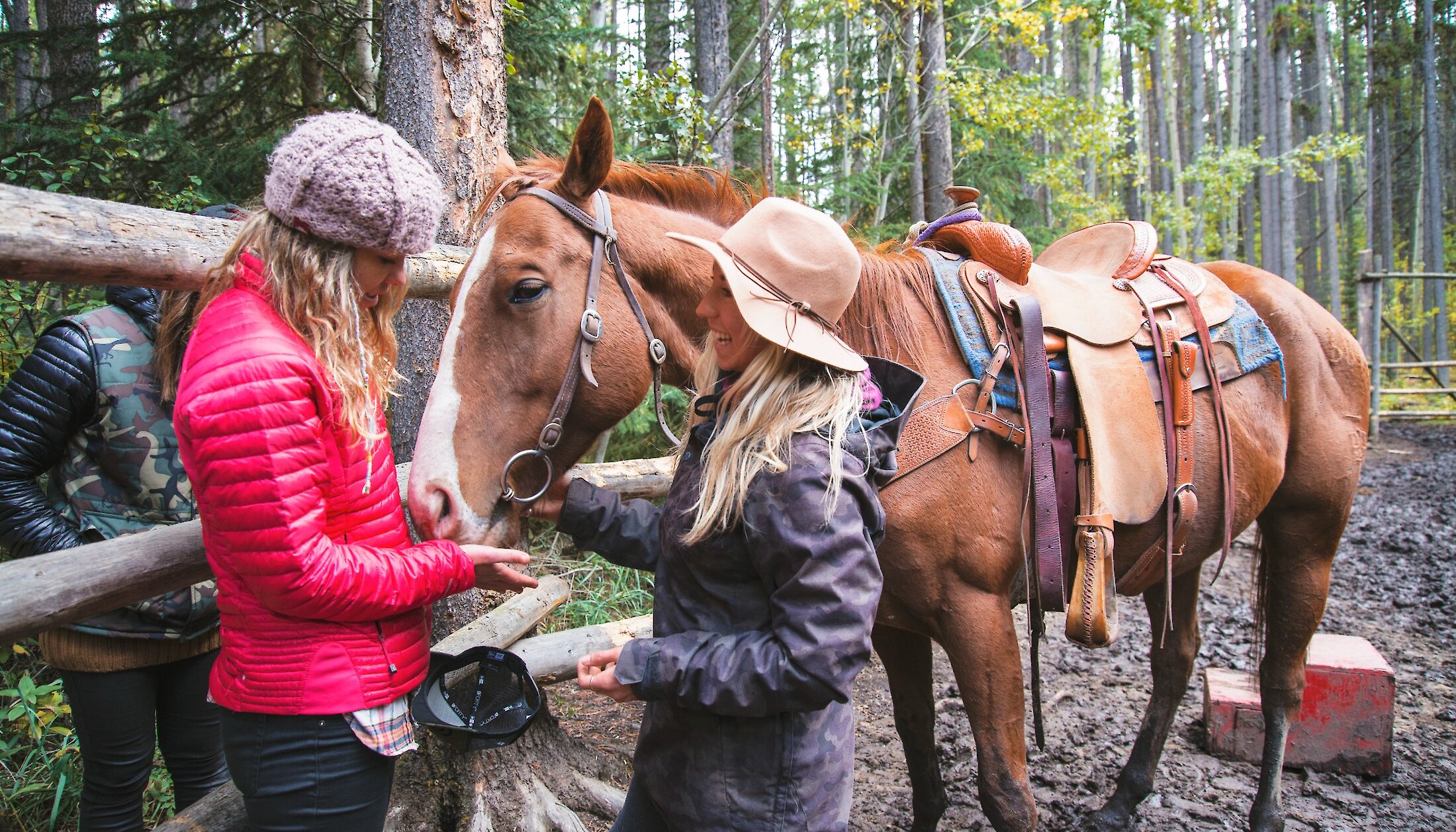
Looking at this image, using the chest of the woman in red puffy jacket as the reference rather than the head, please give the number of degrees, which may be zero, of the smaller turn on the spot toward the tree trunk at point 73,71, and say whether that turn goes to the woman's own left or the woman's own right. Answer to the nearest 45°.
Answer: approximately 90° to the woman's own left

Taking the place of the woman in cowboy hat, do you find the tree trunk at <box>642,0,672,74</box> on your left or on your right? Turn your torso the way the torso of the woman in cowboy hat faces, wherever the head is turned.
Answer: on your right

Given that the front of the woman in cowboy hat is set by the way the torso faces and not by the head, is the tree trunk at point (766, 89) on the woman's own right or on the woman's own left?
on the woman's own right

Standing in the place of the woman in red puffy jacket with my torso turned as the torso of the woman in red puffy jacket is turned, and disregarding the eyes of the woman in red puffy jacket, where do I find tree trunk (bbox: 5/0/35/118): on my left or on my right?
on my left

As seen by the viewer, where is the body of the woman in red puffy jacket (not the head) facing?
to the viewer's right

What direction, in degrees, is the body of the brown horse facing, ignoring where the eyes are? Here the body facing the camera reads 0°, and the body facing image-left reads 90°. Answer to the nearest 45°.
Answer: approximately 45°

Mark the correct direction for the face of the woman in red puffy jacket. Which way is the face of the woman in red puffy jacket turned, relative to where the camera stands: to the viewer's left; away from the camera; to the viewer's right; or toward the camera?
to the viewer's right

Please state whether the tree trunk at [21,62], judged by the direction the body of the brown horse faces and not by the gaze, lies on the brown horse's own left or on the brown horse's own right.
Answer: on the brown horse's own right

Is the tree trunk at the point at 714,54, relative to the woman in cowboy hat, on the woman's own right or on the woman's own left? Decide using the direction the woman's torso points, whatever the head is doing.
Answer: on the woman's own right

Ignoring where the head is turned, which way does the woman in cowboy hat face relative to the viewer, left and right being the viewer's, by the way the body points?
facing to the left of the viewer
